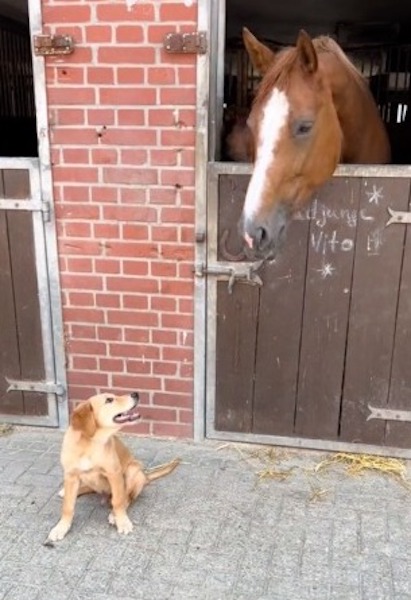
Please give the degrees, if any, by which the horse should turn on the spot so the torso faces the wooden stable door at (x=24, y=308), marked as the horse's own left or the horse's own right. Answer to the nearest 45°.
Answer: approximately 45° to the horse's own right

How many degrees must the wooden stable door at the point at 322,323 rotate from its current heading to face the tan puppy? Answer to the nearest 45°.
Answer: approximately 45° to its right

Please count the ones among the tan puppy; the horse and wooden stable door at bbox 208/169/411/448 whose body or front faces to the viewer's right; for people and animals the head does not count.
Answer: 0

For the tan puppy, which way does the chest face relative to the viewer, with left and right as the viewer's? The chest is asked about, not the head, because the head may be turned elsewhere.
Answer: facing the viewer and to the left of the viewer

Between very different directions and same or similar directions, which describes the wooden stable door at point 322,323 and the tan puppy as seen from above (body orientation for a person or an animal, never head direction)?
same or similar directions

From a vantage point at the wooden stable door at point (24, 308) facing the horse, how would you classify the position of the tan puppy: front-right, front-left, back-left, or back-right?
front-right

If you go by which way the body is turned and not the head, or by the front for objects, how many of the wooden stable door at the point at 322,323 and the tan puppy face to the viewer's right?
0

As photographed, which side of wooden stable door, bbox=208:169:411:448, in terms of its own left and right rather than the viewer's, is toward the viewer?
front

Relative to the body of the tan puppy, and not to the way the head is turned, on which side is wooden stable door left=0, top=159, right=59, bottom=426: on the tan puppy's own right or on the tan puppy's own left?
on the tan puppy's own right

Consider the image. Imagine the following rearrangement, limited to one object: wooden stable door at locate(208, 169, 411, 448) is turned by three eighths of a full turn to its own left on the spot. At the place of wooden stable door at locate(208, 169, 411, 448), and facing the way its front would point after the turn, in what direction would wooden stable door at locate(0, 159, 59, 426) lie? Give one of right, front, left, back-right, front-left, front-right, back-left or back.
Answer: back-left
